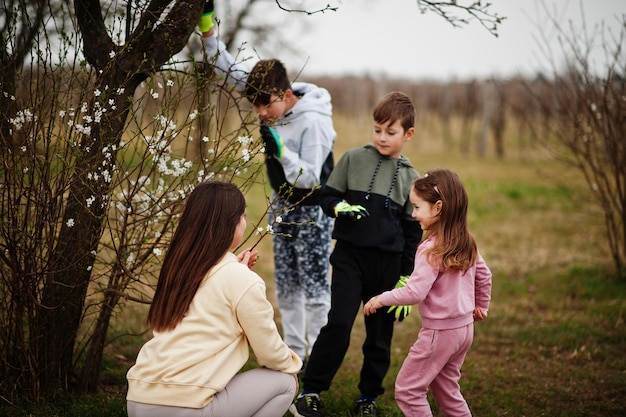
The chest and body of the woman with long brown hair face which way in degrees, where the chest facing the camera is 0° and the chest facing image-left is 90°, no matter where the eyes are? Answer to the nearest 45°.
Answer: approximately 225°

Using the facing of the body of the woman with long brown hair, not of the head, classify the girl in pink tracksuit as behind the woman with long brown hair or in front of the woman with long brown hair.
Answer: in front

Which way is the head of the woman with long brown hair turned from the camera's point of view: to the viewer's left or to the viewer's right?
to the viewer's right

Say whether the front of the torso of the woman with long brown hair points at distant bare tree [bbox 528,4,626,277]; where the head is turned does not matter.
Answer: yes
